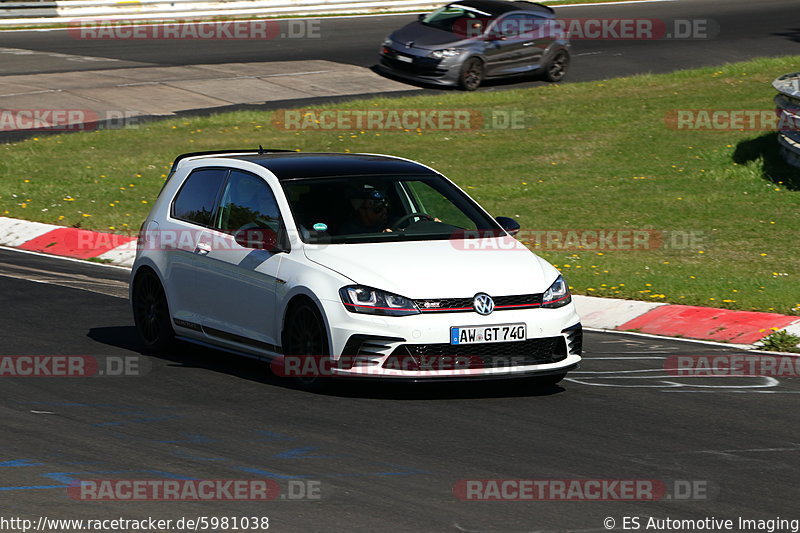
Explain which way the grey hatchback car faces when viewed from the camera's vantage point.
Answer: facing the viewer and to the left of the viewer

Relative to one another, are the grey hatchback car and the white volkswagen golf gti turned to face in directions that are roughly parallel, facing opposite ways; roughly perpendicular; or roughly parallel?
roughly perpendicular

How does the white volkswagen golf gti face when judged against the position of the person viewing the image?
facing the viewer and to the right of the viewer

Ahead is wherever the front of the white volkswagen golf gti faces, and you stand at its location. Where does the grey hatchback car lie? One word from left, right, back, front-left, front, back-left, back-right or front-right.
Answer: back-left

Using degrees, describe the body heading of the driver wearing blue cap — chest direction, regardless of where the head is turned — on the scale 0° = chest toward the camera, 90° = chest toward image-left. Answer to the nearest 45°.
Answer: approximately 315°

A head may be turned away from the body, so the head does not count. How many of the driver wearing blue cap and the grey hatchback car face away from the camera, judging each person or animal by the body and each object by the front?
0

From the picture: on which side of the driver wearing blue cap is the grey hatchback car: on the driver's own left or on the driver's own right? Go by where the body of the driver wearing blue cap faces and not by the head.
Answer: on the driver's own left

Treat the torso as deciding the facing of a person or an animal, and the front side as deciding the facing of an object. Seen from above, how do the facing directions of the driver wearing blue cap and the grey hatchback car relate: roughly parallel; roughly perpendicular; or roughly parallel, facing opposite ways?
roughly perpendicular

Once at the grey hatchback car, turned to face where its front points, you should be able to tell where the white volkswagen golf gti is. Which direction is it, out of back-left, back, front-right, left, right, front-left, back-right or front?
front-left
